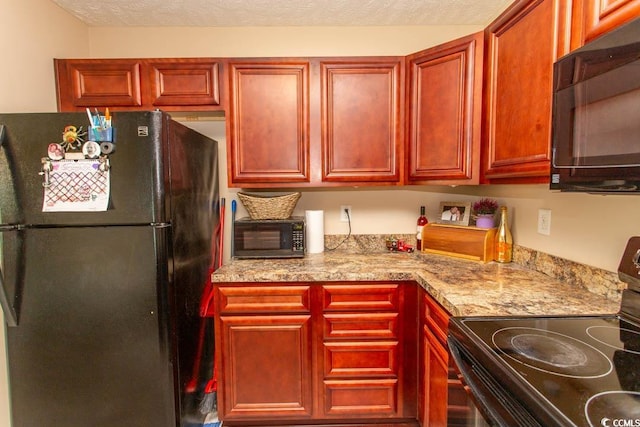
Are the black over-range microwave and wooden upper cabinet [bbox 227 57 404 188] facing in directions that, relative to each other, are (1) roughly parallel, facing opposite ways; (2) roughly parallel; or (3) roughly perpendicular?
roughly perpendicular

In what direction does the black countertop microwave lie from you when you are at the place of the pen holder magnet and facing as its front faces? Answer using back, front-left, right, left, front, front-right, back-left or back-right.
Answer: left

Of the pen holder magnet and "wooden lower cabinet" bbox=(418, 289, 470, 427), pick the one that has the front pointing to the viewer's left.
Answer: the wooden lower cabinet

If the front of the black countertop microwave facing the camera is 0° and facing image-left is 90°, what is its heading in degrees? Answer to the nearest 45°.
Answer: approximately 0°

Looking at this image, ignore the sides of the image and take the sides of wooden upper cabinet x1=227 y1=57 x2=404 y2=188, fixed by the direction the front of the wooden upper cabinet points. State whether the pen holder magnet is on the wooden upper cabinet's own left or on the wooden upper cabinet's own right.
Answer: on the wooden upper cabinet's own right

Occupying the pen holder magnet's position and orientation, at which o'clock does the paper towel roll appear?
The paper towel roll is roughly at 9 o'clock from the pen holder magnet.

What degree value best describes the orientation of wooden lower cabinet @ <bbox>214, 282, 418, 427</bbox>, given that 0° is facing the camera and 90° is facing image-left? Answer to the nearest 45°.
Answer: approximately 0°

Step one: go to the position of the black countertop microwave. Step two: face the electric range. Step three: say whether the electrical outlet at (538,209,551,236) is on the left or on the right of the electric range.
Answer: left

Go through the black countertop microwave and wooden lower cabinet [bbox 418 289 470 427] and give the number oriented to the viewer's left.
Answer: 1

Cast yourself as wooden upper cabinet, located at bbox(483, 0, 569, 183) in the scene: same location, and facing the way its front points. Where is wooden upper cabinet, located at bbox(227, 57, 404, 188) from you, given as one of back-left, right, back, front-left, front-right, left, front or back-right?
front-right

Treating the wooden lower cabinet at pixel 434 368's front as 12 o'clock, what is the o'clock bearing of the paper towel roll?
The paper towel roll is roughly at 1 o'clock from the wooden lower cabinet.
